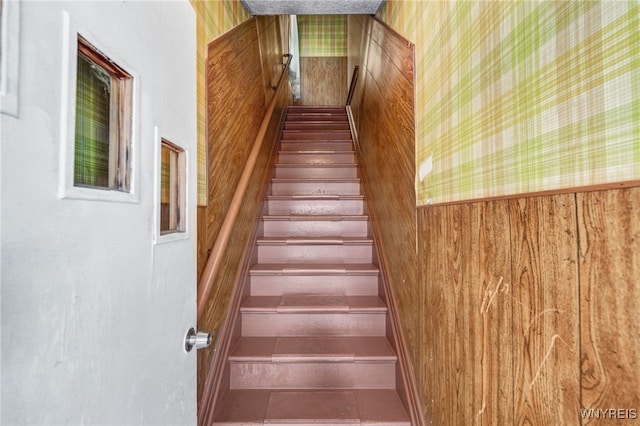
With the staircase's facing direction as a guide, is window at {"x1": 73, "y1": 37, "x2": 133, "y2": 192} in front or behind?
in front

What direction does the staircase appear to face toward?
toward the camera

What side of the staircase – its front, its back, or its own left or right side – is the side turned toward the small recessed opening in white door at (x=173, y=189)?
front
